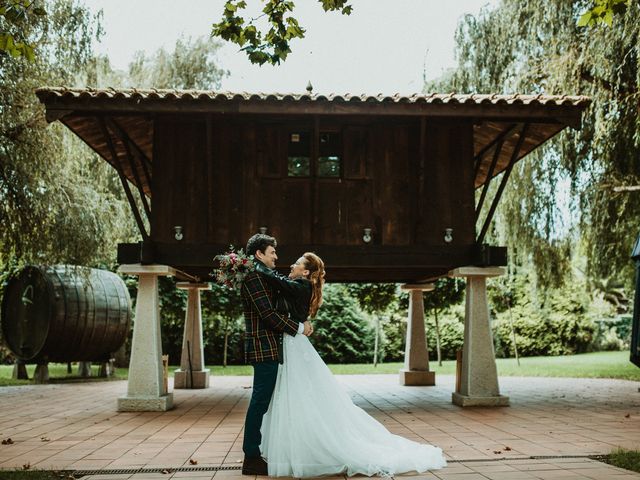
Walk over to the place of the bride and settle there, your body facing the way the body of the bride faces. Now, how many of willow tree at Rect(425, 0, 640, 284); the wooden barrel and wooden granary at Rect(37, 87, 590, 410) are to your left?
0

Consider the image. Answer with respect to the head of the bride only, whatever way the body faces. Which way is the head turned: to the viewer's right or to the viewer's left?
to the viewer's left

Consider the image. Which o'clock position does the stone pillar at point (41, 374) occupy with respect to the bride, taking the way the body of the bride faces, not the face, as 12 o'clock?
The stone pillar is roughly at 2 o'clock from the bride.

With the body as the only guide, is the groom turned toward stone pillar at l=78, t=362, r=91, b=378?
no

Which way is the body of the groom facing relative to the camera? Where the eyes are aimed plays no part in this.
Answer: to the viewer's right

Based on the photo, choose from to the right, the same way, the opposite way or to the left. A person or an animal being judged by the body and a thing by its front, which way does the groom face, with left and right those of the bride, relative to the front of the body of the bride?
the opposite way

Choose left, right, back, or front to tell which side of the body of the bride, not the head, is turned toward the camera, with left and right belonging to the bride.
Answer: left

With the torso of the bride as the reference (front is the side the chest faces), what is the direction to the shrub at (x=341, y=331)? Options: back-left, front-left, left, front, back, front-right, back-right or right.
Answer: right

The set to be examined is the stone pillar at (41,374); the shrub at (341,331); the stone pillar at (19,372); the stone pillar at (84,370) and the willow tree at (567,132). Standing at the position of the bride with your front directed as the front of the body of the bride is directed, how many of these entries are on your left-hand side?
0

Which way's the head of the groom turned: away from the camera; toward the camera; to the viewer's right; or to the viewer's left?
to the viewer's right

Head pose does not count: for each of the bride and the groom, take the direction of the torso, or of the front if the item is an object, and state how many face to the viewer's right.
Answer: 1

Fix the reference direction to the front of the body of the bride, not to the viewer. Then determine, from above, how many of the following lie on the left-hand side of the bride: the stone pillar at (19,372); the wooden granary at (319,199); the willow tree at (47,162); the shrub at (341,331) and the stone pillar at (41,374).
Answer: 0

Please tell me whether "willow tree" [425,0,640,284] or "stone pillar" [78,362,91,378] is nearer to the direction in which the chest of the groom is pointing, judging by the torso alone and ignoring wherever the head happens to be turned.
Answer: the willow tree

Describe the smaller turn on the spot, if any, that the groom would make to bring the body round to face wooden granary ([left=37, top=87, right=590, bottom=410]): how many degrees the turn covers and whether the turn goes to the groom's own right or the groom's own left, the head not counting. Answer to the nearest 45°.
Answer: approximately 90° to the groom's own left
